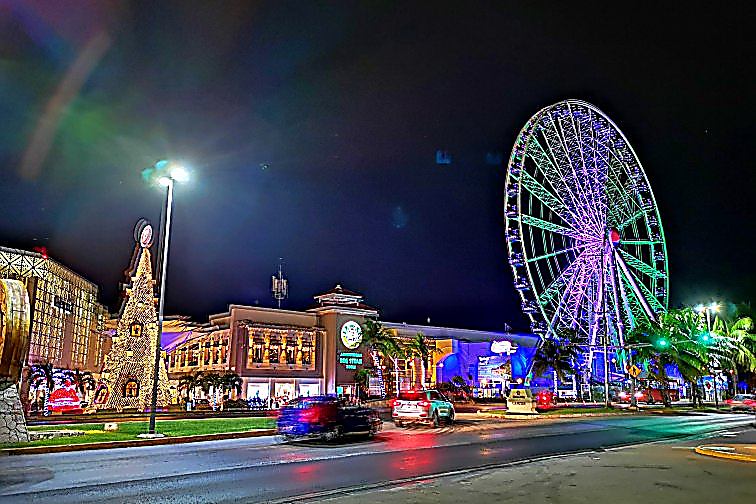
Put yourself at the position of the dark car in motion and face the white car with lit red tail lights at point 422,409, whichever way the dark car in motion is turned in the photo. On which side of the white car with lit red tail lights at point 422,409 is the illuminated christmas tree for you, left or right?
left

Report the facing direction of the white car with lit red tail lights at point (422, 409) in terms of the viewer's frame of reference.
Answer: facing away from the viewer and to the right of the viewer

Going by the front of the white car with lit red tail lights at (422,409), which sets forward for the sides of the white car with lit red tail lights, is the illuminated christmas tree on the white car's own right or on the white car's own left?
on the white car's own left
